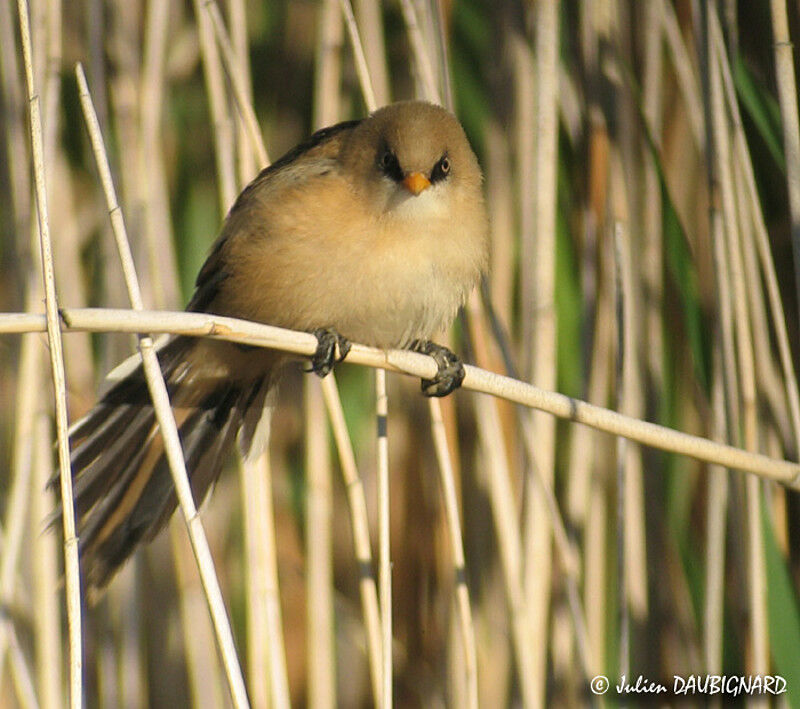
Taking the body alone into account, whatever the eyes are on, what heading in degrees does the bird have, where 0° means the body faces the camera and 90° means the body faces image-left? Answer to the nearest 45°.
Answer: approximately 315°

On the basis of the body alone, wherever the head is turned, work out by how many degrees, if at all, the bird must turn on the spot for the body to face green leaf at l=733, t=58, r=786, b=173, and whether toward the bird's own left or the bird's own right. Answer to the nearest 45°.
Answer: approximately 45° to the bird's own left

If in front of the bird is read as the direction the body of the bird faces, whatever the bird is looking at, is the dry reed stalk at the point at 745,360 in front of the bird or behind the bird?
in front

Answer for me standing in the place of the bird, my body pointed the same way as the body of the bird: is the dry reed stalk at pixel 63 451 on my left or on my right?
on my right

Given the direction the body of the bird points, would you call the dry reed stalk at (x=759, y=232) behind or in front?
in front
